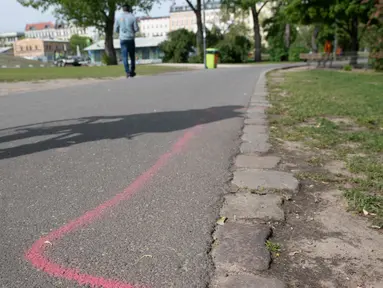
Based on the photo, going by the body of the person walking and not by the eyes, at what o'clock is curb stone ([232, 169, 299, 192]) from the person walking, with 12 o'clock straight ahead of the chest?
The curb stone is roughly at 6 o'clock from the person walking.

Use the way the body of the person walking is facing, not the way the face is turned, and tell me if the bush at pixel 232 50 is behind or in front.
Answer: in front

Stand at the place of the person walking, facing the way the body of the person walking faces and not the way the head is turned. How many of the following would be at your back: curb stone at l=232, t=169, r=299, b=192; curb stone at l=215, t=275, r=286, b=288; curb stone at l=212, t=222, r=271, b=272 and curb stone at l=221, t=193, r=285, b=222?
4

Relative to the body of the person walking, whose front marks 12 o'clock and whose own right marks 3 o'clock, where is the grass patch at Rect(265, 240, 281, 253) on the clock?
The grass patch is roughly at 6 o'clock from the person walking.

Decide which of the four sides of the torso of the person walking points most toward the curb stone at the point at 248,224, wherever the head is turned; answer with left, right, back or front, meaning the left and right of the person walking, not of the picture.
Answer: back

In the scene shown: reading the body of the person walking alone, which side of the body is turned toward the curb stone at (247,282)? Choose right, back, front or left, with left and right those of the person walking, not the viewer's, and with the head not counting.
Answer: back

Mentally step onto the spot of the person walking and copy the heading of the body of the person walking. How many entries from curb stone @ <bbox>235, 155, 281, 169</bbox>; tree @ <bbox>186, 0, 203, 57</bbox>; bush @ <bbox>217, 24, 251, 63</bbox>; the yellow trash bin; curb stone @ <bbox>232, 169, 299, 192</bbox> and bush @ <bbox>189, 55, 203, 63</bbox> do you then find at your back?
2

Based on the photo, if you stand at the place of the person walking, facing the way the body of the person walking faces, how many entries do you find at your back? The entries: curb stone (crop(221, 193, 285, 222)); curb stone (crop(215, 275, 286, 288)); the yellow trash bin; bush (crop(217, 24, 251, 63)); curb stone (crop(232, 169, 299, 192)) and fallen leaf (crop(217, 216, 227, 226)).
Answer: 4

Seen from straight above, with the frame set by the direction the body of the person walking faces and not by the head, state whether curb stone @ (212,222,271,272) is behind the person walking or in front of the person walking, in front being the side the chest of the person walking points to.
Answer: behind

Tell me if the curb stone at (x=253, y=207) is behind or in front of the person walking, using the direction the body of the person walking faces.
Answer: behind

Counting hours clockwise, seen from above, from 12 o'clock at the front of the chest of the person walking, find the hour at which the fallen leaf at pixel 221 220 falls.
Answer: The fallen leaf is roughly at 6 o'clock from the person walking.

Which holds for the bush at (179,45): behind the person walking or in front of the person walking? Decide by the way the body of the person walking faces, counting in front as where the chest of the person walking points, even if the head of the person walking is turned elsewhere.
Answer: in front

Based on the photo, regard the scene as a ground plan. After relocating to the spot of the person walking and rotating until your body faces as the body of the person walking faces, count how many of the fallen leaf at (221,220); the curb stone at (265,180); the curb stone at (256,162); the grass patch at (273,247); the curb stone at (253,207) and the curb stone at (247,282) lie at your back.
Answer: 6

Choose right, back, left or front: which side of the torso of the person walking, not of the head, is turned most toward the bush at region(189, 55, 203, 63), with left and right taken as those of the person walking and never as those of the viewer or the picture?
front

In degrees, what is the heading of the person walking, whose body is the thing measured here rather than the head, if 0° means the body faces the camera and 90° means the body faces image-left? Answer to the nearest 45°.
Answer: approximately 180°
